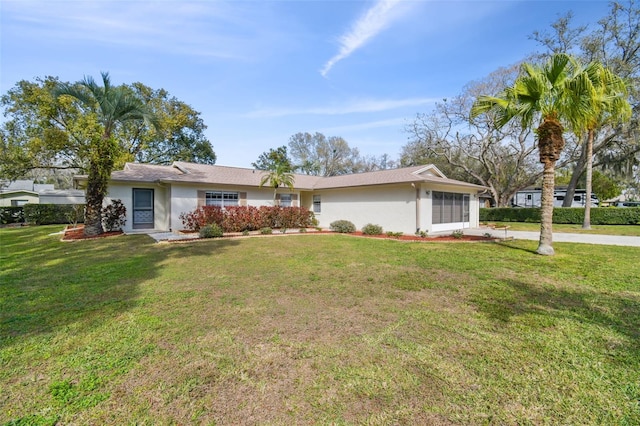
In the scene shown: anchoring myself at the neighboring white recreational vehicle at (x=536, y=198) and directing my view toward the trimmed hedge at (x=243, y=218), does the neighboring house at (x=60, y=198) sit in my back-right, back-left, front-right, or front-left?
front-right

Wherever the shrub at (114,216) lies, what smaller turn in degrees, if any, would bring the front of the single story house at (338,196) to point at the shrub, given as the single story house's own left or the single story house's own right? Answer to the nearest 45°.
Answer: approximately 135° to the single story house's own right

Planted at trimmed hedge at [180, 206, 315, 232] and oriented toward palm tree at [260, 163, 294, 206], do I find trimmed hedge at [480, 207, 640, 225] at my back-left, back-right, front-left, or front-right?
front-right

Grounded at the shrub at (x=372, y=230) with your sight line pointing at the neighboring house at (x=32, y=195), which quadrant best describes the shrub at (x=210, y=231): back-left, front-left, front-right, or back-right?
front-left

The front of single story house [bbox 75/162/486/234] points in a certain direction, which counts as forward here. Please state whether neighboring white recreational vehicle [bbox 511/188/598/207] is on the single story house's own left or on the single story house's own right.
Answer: on the single story house's own left

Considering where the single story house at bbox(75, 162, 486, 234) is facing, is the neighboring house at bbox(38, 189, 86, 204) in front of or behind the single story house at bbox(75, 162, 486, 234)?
behind

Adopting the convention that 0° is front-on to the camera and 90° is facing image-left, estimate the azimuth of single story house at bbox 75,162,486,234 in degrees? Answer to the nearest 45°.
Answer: approximately 315°
